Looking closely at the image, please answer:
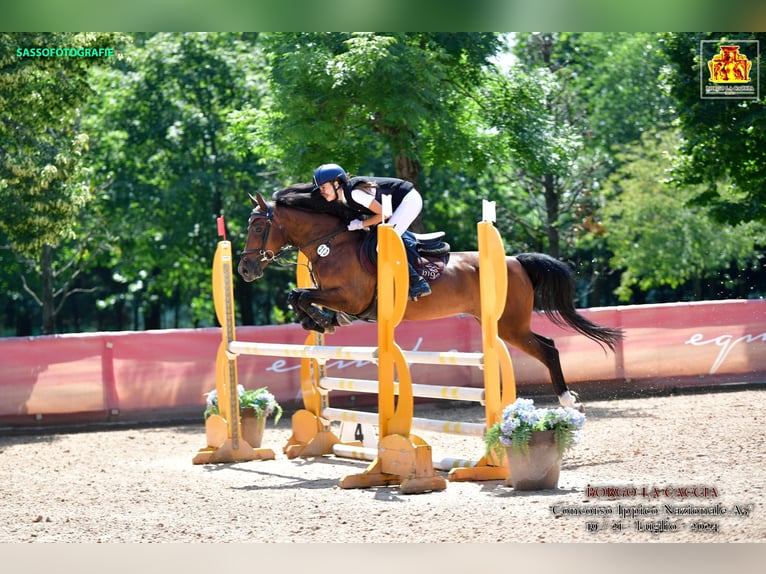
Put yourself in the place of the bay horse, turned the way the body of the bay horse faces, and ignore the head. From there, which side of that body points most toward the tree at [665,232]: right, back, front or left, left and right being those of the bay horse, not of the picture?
right

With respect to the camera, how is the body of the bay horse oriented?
to the viewer's left

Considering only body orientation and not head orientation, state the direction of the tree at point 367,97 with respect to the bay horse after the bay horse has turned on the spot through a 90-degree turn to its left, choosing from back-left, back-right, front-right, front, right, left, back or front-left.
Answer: back

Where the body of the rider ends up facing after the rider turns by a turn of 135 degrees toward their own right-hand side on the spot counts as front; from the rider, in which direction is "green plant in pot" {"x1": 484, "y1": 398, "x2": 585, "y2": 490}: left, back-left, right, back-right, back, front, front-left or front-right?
right

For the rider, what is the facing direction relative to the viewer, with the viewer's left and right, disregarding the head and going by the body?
facing to the left of the viewer

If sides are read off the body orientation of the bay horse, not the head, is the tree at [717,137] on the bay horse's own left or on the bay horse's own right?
on the bay horse's own right

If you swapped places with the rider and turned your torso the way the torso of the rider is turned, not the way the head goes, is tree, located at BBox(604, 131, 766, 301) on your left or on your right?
on your right

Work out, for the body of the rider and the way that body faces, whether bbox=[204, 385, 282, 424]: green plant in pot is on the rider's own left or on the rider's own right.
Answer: on the rider's own right

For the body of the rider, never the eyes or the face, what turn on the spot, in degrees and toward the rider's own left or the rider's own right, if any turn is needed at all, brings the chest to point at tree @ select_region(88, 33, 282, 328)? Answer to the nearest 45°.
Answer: approximately 90° to the rider's own right

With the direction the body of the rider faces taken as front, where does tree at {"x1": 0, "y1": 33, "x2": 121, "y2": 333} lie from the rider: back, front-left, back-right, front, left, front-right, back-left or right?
front-right

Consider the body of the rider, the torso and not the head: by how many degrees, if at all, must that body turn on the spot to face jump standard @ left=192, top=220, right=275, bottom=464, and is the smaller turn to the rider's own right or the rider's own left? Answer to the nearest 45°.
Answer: approximately 45° to the rider's own right
